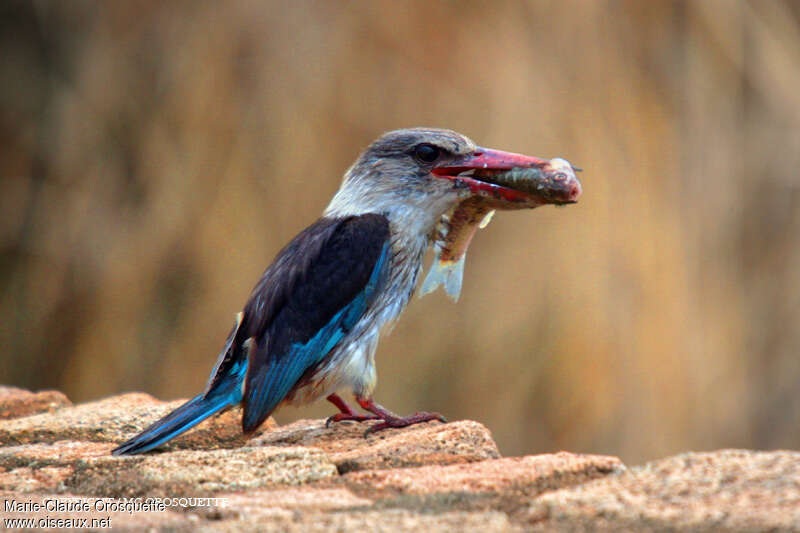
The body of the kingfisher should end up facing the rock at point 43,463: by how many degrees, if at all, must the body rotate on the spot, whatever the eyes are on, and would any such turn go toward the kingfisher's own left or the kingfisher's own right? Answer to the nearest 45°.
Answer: approximately 135° to the kingfisher's own right

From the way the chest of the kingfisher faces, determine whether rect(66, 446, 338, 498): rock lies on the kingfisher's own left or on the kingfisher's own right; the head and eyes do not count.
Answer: on the kingfisher's own right

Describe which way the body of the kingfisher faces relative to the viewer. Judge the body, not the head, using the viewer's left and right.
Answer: facing to the right of the viewer

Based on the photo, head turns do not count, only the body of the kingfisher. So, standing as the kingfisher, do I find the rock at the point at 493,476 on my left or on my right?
on my right

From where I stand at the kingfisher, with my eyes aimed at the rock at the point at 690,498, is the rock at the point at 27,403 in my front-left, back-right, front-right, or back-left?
back-right
